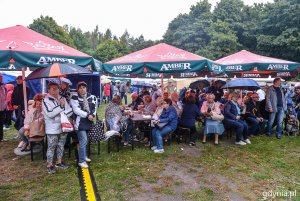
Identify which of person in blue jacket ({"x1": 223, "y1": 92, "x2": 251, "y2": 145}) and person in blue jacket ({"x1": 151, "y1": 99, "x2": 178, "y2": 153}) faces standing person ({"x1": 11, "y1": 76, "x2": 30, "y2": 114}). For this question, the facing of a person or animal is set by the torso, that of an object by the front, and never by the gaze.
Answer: person in blue jacket ({"x1": 151, "y1": 99, "x2": 178, "y2": 153})

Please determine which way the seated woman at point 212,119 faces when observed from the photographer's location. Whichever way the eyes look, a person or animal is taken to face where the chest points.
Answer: facing the viewer

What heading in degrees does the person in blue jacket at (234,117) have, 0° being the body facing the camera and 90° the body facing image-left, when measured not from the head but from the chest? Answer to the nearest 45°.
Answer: approximately 315°

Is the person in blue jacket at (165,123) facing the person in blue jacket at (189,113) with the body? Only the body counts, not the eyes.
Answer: no

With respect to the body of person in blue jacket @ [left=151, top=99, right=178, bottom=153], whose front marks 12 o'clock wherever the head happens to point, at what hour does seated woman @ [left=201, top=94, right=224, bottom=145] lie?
The seated woman is roughly at 5 o'clock from the person in blue jacket.

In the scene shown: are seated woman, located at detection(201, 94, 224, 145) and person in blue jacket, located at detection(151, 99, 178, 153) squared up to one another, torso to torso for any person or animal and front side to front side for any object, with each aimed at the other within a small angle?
no

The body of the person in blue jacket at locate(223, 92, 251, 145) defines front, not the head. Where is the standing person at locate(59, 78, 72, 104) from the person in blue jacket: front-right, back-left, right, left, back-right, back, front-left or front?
right

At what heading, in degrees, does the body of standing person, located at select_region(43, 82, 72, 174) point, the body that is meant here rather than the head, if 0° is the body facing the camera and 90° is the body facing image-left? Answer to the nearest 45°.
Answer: approximately 315°

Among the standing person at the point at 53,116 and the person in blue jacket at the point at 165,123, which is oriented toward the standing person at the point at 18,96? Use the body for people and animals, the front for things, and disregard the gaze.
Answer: the person in blue jacket

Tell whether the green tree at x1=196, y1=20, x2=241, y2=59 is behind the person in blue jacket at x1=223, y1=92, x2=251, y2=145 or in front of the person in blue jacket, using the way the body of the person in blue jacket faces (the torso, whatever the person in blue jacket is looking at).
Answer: behind

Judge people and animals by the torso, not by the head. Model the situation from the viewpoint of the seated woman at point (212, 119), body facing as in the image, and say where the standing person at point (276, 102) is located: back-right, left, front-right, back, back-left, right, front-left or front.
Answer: back-left

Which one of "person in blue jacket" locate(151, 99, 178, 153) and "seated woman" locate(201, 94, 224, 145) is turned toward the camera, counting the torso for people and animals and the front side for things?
the seated woman

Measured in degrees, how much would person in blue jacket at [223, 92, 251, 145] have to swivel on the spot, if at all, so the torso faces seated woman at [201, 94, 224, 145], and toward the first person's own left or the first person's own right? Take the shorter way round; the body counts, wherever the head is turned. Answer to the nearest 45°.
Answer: approximately 90° to the first person's own right

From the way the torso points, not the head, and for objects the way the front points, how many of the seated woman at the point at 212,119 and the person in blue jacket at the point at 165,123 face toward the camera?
1
